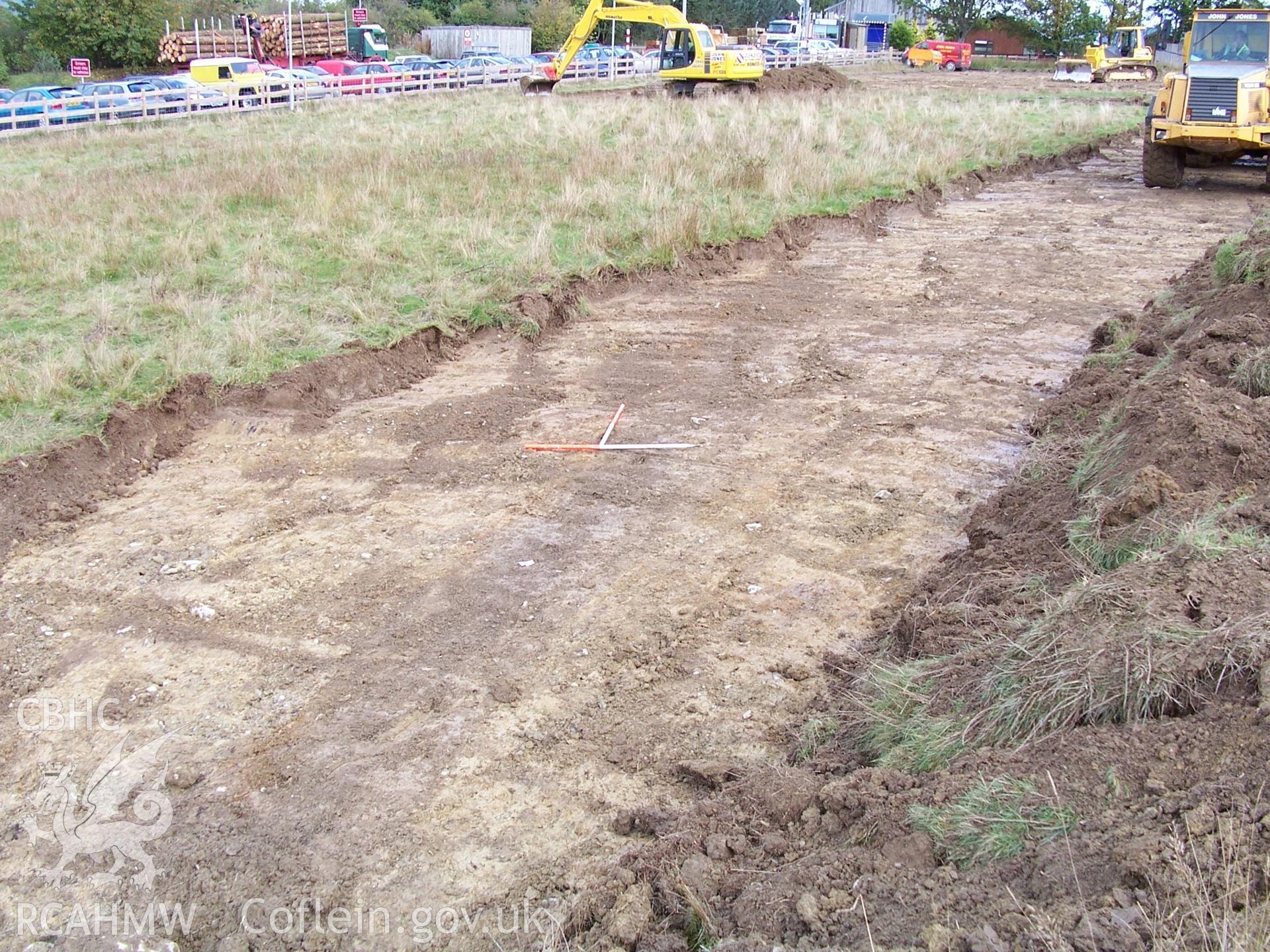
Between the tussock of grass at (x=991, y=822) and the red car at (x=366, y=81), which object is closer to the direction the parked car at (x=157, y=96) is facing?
the tussock of grass

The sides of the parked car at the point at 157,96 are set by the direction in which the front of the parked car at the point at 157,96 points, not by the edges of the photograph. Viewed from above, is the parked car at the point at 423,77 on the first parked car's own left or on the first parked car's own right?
on the first parked car's own left

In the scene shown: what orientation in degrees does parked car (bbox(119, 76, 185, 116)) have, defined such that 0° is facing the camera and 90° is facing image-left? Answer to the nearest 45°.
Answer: approximately 315°

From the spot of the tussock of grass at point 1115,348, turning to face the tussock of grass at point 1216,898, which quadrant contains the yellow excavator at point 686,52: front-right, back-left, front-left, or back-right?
back-right

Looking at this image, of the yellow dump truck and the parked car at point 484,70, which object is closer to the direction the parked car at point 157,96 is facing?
the yellow dump truck
